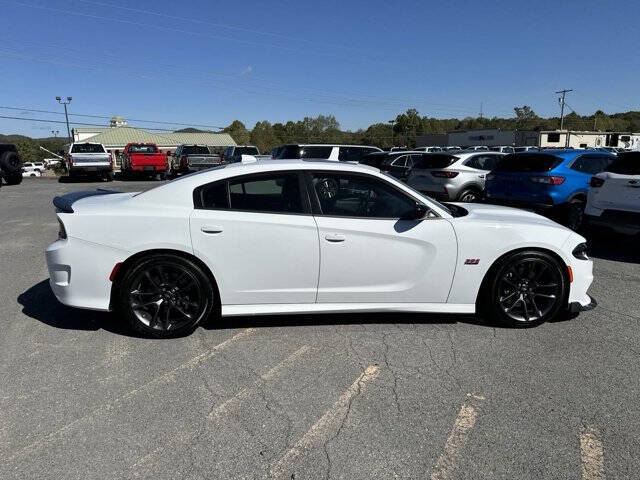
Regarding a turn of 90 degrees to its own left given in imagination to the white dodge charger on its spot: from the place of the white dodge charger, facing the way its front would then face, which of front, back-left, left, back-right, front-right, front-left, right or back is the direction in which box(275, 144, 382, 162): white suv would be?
front

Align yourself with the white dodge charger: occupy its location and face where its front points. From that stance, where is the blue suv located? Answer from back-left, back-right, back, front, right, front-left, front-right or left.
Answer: front-left

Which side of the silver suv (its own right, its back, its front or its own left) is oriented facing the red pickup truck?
left

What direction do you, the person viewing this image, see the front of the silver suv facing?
facing away from the viewer and to the right of the viewer

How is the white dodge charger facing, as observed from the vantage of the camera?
facing to the right of the viewer

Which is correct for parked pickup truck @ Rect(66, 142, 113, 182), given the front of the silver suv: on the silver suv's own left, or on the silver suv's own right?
on the silver suv's own left

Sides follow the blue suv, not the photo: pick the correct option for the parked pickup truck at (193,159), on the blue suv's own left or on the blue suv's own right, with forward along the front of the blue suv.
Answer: on the blue suv's own left

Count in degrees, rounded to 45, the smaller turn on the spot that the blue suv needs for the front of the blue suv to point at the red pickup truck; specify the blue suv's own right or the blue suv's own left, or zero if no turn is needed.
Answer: approximately 90° to the blue suv's own left

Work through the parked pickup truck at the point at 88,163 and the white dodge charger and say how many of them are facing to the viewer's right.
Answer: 1

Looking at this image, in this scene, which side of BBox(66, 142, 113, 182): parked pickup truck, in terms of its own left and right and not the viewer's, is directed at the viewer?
back

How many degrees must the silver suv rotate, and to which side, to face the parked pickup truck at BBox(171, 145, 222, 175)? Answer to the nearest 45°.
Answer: approximately 90° to its left

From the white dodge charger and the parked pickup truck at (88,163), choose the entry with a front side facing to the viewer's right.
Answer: the white dodge charger

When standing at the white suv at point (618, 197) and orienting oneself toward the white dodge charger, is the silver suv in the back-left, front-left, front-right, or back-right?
back-right
